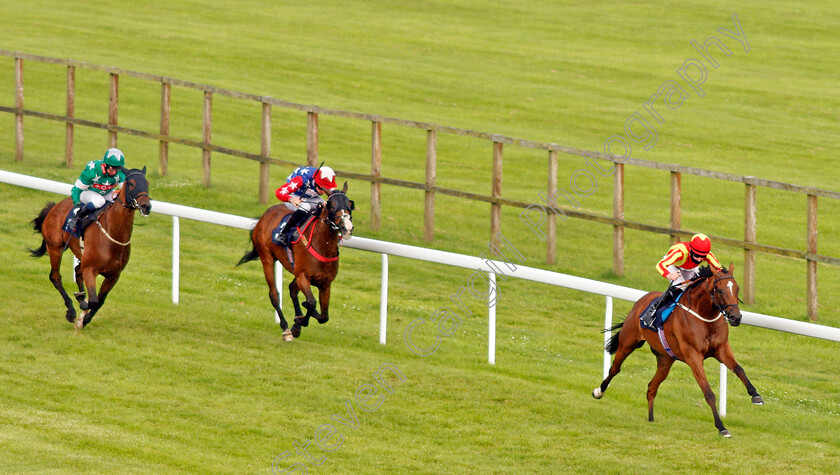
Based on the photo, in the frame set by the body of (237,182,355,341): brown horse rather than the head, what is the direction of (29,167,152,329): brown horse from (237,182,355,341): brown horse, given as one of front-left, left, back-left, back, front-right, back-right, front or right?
back-right

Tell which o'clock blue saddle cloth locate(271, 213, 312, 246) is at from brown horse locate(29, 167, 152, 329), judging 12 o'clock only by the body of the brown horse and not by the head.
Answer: The blue saddle cloth is roughly at 11 o'clock from the brown horse.

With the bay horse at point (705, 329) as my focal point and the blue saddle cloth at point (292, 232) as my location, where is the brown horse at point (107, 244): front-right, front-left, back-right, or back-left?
back-right

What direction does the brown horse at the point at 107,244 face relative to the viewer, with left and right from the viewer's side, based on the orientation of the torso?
facing the viewer and to the right of the viewer

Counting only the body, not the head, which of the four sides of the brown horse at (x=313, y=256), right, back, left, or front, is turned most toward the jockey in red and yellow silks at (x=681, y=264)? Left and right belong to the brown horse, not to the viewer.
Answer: front

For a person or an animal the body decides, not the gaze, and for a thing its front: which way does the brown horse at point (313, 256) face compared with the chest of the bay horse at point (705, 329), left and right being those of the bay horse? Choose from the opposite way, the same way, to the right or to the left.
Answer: the same way

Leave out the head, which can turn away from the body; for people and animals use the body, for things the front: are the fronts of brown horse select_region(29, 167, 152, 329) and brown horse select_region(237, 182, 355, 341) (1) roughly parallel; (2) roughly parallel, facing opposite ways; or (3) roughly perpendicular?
roughly parallel

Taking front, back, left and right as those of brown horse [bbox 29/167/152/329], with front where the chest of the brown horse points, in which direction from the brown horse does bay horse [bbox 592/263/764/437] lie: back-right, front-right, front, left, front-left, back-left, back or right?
front

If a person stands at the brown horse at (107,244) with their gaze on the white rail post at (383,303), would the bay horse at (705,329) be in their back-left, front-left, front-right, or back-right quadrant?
front-right

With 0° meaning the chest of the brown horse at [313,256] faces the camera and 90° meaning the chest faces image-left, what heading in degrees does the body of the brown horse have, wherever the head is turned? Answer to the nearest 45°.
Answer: approximately 315°

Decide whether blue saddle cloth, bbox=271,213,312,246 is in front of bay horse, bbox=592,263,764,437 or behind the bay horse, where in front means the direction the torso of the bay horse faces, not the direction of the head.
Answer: behind

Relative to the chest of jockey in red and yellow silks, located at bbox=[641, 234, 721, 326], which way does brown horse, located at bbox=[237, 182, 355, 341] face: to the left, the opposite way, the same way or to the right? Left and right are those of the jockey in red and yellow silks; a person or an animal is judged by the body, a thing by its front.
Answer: the same way

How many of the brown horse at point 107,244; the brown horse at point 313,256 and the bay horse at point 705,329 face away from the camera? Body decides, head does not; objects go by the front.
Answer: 0

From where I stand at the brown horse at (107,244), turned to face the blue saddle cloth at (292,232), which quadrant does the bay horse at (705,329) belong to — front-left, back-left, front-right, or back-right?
front-right

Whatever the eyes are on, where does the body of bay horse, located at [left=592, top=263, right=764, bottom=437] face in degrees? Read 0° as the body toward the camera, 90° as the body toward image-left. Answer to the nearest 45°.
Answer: approximately 315°

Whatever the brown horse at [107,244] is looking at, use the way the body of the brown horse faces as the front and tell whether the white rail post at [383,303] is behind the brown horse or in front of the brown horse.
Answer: in front
